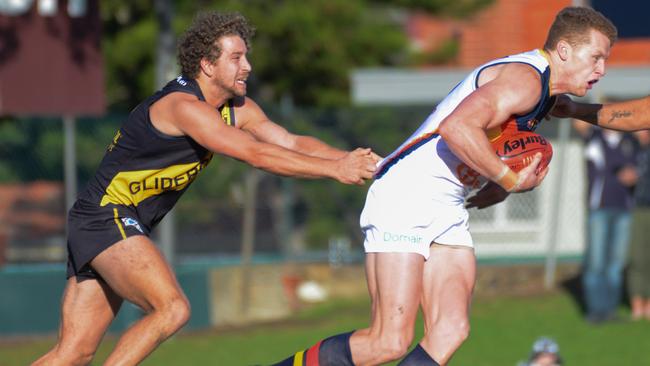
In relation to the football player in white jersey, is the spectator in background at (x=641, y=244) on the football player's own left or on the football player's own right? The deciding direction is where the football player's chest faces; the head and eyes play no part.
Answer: on the football player's own left

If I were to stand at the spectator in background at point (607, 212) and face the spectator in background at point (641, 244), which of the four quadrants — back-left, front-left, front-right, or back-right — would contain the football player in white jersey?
back-right

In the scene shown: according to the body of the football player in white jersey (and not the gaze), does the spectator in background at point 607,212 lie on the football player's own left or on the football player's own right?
on the football player's own left

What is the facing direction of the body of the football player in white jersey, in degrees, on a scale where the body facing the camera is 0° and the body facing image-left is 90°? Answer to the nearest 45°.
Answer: approximately 270°
